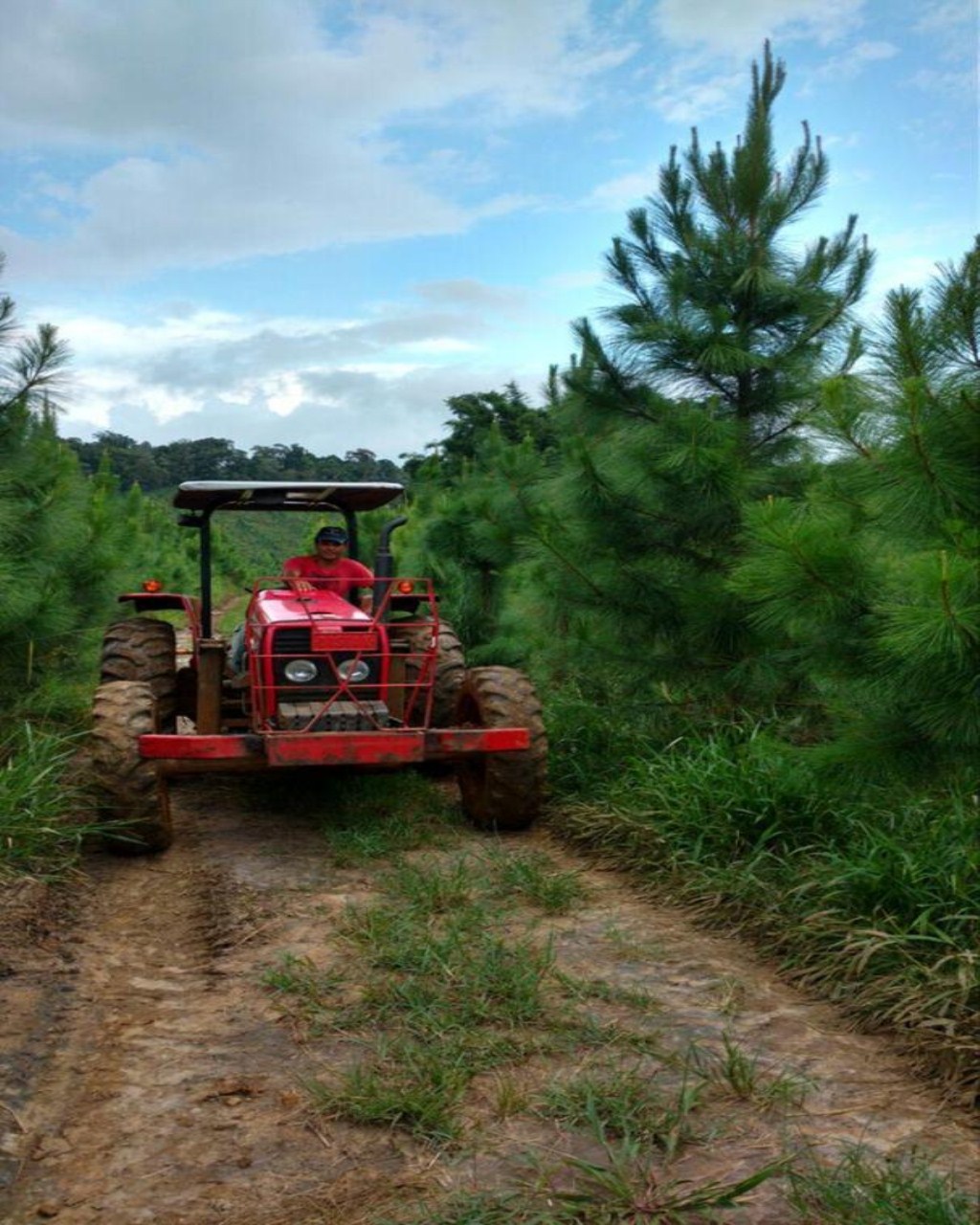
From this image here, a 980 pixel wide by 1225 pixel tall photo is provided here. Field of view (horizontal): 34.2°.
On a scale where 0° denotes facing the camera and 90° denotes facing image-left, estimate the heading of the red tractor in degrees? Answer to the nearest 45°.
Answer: approximately 0°

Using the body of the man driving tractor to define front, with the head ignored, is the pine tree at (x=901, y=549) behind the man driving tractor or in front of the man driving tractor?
in front

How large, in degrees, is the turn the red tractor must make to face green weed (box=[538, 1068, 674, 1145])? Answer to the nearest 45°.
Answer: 0° — it already faces it

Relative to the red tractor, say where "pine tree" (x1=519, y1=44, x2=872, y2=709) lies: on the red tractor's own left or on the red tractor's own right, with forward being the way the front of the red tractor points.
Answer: on the red tractor's own left

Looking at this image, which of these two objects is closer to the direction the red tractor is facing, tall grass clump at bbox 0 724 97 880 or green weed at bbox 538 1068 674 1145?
the green weed

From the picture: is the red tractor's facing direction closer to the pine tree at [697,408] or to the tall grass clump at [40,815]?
the tall grass clump

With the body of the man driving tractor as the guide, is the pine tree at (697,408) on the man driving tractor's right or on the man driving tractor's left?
on the man driving tractor's left

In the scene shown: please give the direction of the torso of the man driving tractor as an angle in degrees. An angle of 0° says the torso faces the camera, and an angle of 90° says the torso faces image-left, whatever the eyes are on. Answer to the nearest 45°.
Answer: approximately 0°

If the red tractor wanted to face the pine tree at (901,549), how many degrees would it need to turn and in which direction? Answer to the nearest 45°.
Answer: approximately 45° to its left

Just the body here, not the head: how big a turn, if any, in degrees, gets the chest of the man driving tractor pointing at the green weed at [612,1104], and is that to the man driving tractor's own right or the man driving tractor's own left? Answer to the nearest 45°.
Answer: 0° — they already face it
